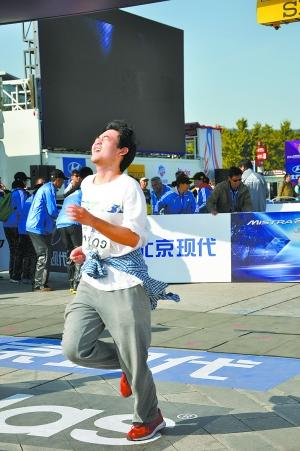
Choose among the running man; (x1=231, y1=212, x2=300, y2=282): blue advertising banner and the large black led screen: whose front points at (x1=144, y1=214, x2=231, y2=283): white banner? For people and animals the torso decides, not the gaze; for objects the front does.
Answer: the large black led screen

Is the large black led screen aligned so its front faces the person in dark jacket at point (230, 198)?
yes

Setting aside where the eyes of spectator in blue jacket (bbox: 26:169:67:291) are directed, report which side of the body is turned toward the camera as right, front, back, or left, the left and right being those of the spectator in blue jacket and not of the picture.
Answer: right

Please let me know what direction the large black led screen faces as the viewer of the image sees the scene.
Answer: facing the viewer

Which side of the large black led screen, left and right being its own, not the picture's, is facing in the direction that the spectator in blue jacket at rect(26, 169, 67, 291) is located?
front

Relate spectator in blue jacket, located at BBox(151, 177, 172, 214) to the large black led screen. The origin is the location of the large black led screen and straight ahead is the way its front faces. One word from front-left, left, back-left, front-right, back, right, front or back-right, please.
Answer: front

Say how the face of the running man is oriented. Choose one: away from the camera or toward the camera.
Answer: toward the camera

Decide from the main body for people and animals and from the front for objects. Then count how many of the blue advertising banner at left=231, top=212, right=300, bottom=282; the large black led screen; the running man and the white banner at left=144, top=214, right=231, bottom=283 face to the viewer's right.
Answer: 0

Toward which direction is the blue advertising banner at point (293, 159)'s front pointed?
toward the camera

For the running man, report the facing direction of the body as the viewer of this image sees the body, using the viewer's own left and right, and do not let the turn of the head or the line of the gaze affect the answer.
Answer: facing the viewer and to the left of the viewer

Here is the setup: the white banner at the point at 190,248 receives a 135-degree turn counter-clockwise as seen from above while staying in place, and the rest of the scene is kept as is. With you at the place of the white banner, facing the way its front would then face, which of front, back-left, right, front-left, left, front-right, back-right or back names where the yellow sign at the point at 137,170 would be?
front-left

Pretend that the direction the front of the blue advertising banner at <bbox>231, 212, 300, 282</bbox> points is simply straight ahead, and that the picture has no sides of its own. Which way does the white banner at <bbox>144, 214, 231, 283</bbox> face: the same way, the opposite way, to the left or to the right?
the same way

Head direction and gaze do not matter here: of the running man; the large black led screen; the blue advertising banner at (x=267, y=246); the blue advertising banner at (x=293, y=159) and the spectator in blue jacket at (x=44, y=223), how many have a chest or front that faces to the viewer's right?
1

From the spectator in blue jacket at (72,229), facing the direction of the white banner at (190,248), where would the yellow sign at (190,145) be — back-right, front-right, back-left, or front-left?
front-left

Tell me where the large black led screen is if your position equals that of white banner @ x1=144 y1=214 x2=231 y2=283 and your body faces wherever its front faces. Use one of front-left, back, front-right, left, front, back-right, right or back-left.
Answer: back
